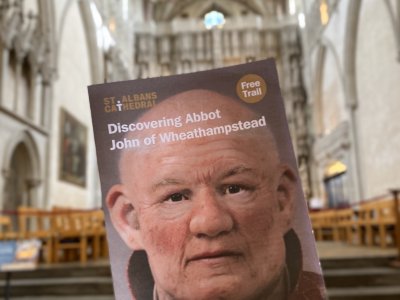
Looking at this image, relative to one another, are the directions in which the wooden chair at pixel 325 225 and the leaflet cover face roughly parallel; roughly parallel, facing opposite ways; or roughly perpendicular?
roughly parallel, facing opposite ways

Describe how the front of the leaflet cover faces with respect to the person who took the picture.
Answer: facing the viewer

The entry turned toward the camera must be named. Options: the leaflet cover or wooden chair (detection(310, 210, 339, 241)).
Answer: the leaflet cover

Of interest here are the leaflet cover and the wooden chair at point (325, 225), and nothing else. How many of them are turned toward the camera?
1

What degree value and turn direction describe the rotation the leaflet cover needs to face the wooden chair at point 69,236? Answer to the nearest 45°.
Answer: approximately 180°

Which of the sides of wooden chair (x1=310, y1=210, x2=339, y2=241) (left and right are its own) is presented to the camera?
back

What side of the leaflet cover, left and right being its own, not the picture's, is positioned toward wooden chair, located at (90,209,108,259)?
back

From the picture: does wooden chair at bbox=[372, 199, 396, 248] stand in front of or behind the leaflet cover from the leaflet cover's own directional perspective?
behind
